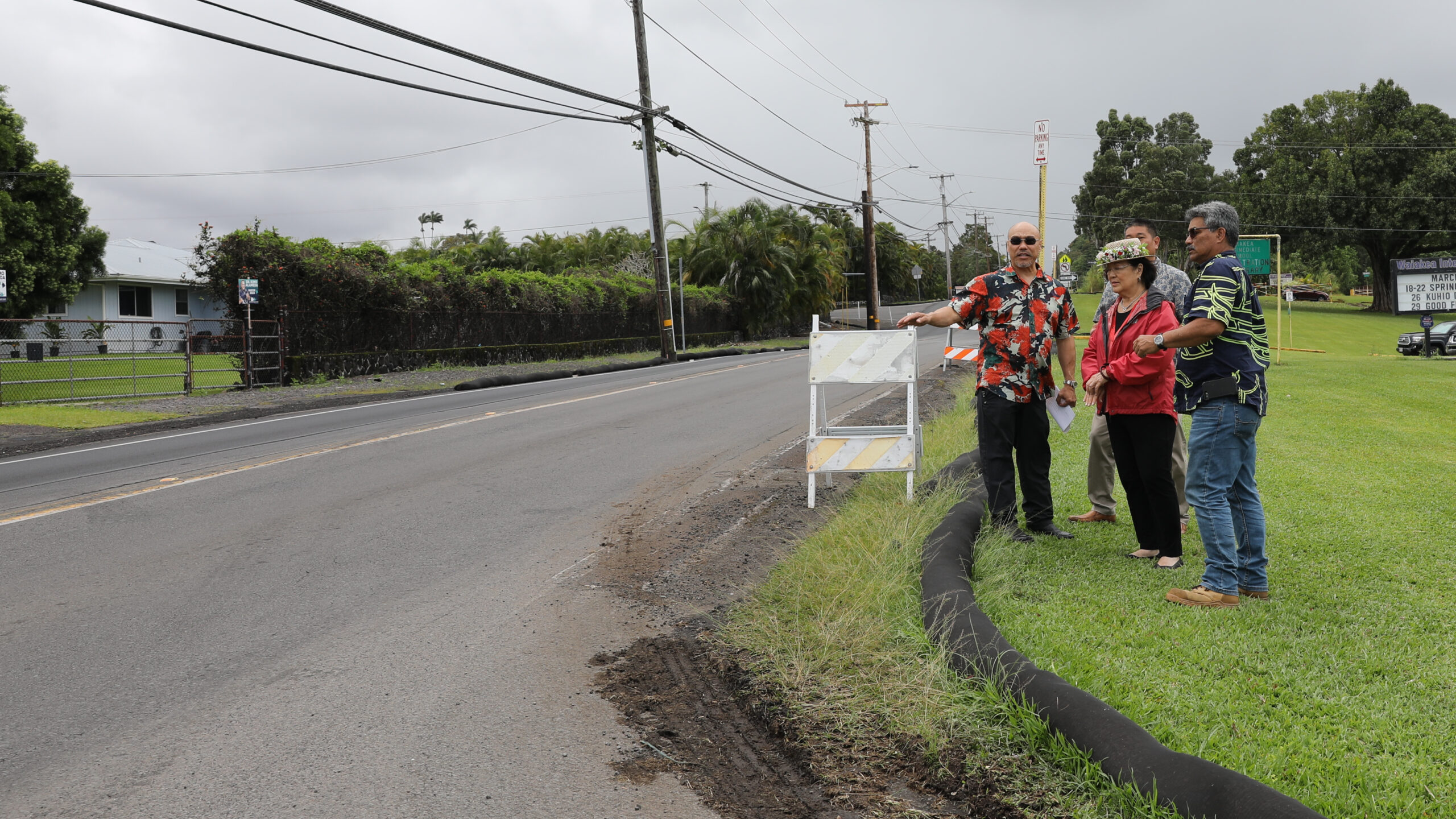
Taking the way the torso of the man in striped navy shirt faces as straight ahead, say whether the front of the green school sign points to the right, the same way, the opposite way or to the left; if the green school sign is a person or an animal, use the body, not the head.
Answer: to the left

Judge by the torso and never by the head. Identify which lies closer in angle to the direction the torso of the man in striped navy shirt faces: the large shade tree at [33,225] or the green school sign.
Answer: the large shade tree

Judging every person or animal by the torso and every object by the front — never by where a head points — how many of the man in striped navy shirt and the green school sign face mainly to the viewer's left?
1

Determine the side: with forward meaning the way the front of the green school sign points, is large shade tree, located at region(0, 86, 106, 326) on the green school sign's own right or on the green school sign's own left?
on the green school sign's own right

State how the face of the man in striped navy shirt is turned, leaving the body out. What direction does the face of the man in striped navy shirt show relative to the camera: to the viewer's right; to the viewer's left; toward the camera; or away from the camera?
to the viewer's left

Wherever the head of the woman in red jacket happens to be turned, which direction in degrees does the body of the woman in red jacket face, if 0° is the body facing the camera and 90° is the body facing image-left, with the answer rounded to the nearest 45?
approximately 45°

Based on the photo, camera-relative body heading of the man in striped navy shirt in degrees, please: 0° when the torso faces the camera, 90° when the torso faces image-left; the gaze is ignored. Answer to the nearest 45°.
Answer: approximately 90°

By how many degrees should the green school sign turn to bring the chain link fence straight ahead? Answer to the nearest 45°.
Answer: approximately 45° to its right

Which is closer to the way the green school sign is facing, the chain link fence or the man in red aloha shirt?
the man in red aloha shirt

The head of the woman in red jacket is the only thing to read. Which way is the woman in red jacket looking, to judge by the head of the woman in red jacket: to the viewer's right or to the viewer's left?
to the viewer's left
